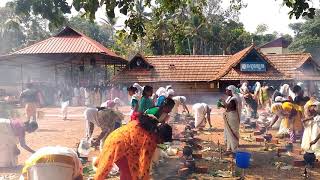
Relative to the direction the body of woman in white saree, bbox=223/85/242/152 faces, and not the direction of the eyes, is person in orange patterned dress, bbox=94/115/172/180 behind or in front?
in front

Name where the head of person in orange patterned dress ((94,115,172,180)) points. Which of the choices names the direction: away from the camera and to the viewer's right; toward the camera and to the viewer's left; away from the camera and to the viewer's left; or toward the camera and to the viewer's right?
away from the camera and to the viewer's right

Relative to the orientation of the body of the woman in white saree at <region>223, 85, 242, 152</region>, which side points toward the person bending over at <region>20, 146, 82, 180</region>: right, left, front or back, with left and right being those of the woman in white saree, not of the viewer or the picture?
front

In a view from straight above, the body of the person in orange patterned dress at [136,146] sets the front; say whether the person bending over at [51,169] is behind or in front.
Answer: behind

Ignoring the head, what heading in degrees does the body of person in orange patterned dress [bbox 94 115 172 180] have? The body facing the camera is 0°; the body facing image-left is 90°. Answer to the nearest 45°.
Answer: approximately 270°

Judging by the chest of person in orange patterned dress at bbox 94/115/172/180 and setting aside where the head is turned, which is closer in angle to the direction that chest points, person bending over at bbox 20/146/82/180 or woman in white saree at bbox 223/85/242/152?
the woman in white saree

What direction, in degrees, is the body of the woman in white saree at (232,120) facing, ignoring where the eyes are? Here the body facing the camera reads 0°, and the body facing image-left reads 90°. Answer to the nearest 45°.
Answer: approximately 45°

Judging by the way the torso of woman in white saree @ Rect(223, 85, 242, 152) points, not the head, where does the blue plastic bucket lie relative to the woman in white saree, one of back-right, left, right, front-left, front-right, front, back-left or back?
front-left
